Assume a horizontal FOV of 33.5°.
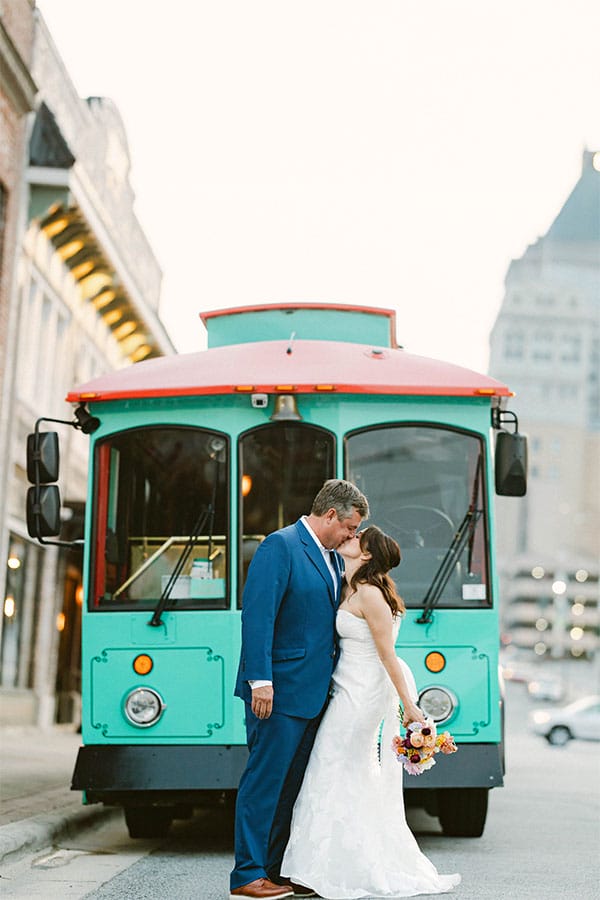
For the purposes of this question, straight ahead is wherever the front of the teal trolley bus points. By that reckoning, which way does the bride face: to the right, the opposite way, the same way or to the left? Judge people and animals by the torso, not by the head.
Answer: to the right

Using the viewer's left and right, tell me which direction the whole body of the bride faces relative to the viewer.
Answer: facing to the left of the viewer

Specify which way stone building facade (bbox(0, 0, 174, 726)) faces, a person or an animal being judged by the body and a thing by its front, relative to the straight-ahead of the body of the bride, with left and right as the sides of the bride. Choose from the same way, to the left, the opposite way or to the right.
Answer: the opposite way

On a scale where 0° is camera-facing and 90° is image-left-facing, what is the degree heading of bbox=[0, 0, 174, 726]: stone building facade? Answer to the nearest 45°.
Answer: approximately 270°

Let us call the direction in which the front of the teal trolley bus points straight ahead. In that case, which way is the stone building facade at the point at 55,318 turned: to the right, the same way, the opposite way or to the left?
to the left

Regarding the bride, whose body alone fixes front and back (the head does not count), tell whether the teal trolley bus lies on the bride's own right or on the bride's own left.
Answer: on the bride's own right
